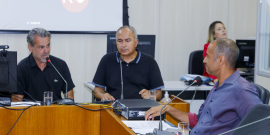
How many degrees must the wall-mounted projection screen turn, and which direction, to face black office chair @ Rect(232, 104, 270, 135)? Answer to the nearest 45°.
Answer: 0° — it already faces it

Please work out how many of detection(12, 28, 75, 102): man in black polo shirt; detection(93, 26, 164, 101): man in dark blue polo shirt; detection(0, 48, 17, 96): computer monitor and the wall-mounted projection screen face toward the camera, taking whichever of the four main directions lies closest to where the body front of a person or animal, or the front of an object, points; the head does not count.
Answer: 3

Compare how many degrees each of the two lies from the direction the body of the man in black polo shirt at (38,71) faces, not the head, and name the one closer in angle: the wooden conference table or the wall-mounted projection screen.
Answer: the wooden conference table

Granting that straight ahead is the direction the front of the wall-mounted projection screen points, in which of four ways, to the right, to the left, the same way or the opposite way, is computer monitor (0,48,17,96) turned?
the opposite way

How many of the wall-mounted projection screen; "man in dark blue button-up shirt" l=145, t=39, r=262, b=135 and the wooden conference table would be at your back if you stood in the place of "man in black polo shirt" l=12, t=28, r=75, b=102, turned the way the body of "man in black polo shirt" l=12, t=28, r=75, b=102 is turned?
1

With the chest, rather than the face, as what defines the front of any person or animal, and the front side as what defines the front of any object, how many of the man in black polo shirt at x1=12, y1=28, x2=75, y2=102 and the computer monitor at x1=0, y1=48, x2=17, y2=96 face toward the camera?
1

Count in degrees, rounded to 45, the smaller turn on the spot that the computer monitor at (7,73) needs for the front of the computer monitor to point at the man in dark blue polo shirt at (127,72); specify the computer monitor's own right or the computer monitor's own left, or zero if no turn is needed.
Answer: approximately 90° to the computer monitor's own right

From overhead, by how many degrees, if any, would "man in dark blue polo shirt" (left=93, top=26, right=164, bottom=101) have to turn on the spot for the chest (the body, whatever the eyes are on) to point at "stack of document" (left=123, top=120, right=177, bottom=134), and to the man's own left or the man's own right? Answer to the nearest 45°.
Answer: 0° — they already face it

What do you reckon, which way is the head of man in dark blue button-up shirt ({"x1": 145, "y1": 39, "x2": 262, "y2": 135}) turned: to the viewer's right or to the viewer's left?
to the viewer's left

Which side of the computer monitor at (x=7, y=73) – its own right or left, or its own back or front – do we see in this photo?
back

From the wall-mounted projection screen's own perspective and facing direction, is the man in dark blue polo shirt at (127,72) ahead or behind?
ahead

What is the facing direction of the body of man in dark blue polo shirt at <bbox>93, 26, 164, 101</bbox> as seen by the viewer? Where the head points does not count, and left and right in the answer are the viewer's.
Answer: facing the viewer

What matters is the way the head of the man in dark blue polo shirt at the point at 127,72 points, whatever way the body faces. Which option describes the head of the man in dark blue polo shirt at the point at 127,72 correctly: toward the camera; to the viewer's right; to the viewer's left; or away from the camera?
toward the camera

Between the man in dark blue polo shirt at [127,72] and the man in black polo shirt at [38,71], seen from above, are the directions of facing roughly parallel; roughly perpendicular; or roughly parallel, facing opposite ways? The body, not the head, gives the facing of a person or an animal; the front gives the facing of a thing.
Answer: roughly parallel

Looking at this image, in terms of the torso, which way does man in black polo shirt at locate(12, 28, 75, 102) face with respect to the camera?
toward the camera

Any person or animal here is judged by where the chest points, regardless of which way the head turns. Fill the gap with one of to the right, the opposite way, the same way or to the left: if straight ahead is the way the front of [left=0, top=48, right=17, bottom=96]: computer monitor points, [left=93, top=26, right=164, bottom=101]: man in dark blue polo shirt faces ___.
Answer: the opposite way

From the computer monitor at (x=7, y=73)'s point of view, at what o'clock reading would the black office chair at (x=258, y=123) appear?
The black office chair is roughly at 5 o'clock from the computer monitor.

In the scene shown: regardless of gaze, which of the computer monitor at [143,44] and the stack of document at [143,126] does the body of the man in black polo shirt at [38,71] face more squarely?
the stack of document

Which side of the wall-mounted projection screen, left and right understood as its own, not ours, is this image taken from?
front
